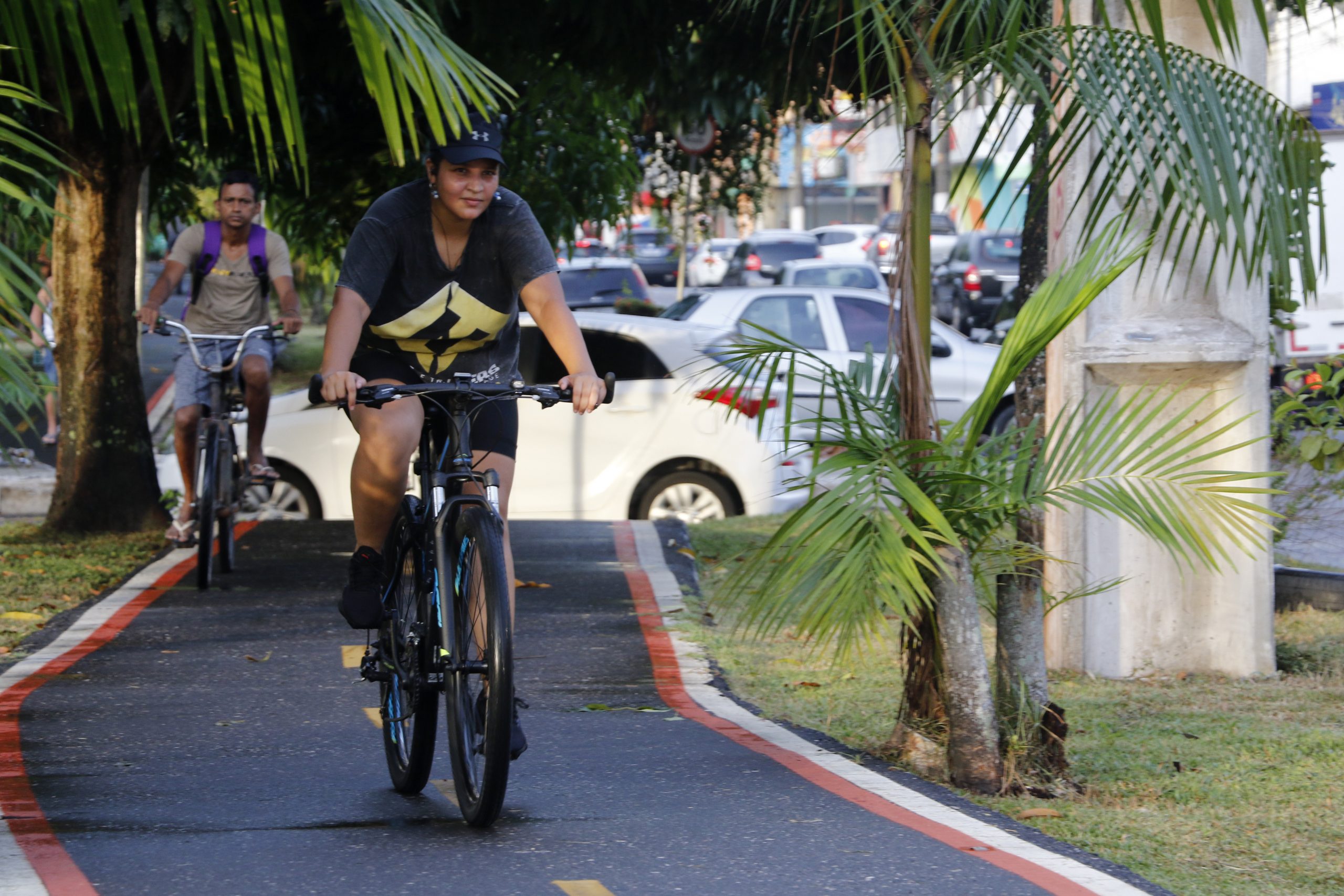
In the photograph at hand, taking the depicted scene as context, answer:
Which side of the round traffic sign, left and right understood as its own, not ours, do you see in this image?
front

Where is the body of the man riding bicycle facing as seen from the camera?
toward the camera

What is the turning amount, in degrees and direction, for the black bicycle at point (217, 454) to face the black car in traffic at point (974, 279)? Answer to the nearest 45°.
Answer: approximately 135° to its left

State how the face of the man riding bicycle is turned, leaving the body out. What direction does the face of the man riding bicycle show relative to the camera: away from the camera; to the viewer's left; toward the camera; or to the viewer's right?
toward the camera

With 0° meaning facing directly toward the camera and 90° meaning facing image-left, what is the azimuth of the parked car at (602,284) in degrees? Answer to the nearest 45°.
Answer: approximately 180°

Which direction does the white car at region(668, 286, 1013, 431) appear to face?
to the viewer's right

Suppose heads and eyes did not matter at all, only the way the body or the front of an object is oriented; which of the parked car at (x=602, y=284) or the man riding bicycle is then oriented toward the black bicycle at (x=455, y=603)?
the man riding bicycle

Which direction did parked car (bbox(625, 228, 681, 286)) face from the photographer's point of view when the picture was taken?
facing away from the viewer

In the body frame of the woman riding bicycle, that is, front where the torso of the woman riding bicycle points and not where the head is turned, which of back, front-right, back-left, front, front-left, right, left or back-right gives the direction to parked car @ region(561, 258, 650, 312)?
back

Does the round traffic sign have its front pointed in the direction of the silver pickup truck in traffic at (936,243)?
no

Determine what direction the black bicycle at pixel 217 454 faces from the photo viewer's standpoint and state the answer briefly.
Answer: facing the viewer

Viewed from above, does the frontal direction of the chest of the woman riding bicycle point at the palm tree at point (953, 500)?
no

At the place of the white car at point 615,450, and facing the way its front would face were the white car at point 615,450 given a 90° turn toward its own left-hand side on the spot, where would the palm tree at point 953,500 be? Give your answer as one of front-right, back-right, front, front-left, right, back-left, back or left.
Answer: front

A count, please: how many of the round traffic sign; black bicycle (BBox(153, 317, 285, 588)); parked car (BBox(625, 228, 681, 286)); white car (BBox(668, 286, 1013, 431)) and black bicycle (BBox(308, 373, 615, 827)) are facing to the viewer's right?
1

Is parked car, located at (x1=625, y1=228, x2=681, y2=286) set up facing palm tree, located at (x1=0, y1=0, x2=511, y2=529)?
no

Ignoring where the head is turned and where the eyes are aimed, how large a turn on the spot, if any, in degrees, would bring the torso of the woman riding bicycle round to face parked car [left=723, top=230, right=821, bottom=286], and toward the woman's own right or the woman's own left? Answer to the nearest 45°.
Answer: approximately 180°
